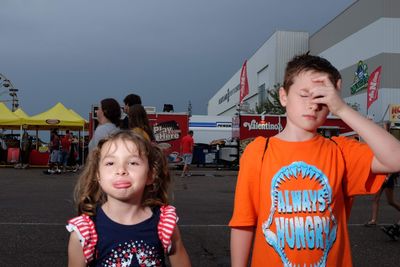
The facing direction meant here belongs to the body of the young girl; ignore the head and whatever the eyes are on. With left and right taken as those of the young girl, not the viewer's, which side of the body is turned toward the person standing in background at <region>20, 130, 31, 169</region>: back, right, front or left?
back

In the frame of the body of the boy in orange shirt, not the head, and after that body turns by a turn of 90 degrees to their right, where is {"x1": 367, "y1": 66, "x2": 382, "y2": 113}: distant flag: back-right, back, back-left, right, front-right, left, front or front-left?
right

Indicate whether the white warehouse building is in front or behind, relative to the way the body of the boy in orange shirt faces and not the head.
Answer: behind

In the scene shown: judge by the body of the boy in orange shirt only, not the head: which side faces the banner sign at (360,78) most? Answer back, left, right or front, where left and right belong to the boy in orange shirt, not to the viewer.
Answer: back

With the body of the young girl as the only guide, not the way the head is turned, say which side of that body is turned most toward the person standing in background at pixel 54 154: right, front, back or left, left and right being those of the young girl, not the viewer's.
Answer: back

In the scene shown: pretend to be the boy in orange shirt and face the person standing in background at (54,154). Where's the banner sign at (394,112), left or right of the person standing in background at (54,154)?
right

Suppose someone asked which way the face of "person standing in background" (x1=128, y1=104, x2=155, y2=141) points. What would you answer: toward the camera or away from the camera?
away from the camera

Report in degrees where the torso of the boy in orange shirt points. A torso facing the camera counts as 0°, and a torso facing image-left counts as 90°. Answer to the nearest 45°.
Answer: approximately 0°

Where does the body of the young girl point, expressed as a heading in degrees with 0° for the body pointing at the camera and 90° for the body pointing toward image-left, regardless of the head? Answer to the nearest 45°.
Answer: approximately 0°

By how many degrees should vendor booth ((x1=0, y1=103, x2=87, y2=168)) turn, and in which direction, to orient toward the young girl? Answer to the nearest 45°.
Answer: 0° — it already faces them

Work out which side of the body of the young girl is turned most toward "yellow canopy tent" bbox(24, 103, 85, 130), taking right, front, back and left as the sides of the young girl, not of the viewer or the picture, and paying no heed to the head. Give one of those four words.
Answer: back
